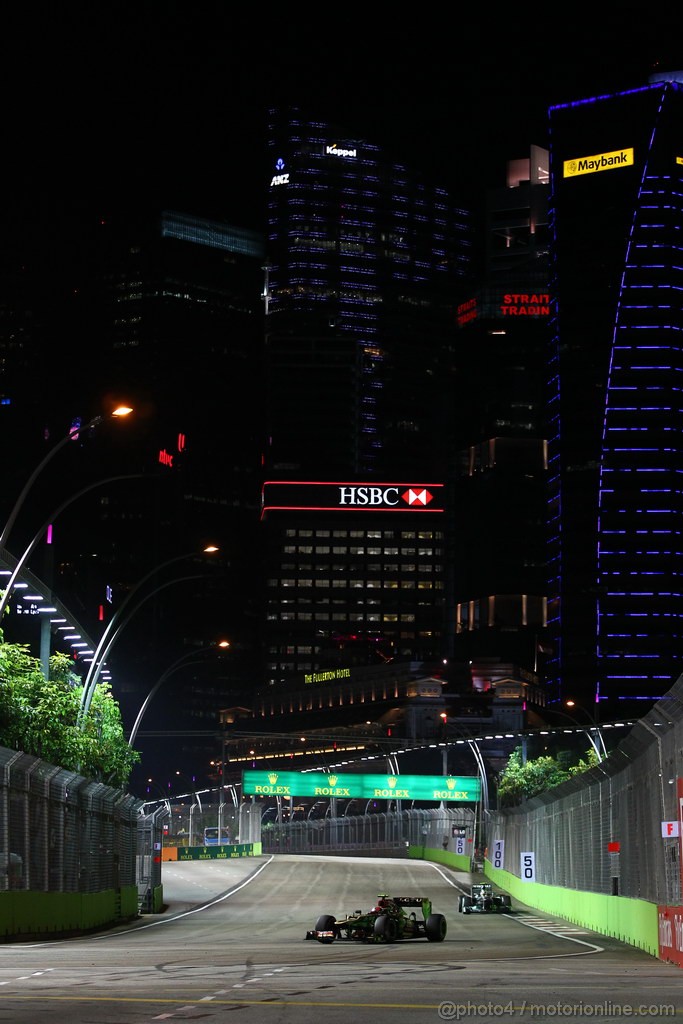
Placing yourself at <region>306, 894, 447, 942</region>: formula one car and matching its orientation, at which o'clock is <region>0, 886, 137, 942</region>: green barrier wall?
The green barrier wall is roughly at 2 o'clock from the formula one car.

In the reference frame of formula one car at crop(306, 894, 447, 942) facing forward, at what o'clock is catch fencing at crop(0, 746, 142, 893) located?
The catch fencing is roughly at 2 o'clock from the formula one car.

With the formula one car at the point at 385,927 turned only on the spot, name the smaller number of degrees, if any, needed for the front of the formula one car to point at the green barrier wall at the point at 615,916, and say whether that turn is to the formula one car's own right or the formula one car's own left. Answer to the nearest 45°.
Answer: approximately 135° to the formula one car's own left

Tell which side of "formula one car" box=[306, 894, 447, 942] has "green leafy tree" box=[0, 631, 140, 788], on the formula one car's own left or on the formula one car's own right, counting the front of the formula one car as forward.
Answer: on the formula one car's own right

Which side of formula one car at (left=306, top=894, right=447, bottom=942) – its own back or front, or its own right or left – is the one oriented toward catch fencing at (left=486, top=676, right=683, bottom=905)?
back

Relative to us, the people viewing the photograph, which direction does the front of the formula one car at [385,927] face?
facing the viewer and to the left of the viewer
